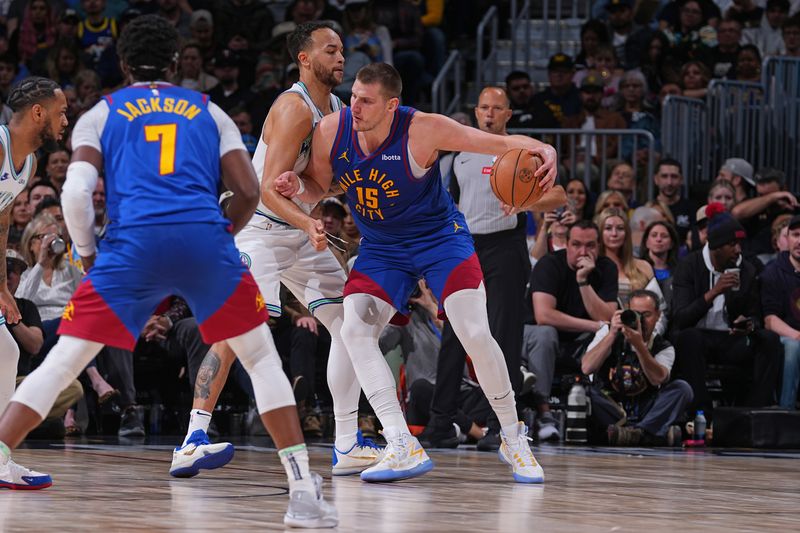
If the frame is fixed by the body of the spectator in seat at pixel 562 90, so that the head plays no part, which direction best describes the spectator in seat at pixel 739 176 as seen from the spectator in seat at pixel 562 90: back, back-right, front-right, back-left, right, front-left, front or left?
front-left

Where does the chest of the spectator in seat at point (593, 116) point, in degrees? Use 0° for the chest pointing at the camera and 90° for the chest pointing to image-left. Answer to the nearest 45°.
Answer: approximately 0°

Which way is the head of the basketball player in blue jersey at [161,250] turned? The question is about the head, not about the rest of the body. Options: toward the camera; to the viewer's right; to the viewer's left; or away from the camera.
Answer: away from the camera

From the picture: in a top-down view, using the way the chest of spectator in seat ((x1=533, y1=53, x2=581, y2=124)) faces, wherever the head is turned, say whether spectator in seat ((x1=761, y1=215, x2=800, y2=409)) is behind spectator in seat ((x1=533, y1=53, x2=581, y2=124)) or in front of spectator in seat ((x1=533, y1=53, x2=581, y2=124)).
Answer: in front

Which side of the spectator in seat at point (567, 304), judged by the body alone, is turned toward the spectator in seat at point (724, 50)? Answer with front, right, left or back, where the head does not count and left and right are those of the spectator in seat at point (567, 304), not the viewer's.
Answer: back

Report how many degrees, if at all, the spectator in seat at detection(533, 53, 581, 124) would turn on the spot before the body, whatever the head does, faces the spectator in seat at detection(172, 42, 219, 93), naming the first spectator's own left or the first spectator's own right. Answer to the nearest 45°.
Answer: approximately 90° to the first spectator's own right

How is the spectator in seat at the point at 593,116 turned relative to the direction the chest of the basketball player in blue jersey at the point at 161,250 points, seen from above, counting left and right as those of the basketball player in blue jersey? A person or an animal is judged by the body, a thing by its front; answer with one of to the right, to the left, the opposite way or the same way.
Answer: the opposite way

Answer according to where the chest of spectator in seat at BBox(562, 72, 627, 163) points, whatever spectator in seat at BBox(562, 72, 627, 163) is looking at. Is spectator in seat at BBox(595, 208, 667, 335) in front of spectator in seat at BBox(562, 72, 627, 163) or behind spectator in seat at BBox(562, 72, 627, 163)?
in front

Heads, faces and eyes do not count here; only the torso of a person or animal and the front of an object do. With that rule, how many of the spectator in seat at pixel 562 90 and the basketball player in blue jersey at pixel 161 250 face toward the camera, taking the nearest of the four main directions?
1

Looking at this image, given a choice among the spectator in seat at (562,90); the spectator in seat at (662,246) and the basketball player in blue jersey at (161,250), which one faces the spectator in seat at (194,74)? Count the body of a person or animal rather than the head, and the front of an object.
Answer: the basketball player in blue jersey

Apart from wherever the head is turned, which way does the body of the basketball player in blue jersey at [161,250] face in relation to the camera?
away from the camera

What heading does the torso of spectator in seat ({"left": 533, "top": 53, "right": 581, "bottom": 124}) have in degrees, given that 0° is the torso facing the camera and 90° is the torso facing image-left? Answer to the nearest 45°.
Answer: approximately 0°
